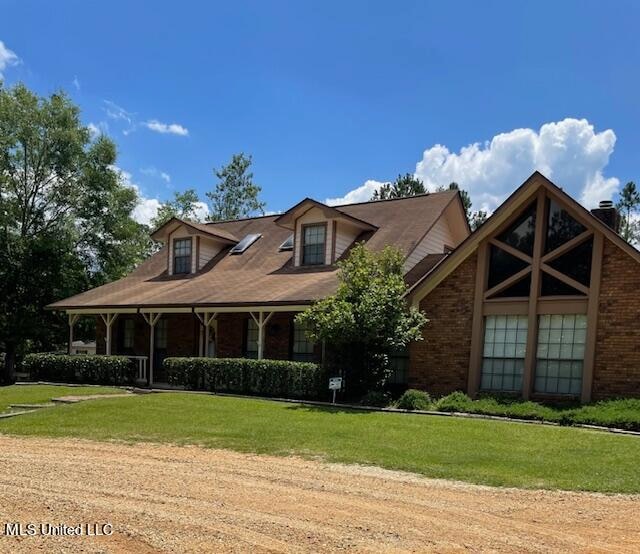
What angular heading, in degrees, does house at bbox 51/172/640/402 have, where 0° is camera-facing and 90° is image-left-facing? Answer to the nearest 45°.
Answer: approximately 45°

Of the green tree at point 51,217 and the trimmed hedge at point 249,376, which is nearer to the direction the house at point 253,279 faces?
the trimmed hedge

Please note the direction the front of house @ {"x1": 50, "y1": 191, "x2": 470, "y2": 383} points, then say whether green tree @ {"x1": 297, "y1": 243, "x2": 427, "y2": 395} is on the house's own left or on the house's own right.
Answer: on the house's own left

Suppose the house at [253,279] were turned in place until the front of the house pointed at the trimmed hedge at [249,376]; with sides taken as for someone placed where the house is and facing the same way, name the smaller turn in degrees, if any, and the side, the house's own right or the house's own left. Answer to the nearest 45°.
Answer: approximately 45° to the house's own left

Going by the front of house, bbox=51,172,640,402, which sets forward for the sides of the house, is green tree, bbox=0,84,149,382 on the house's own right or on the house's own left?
on the house's own right
